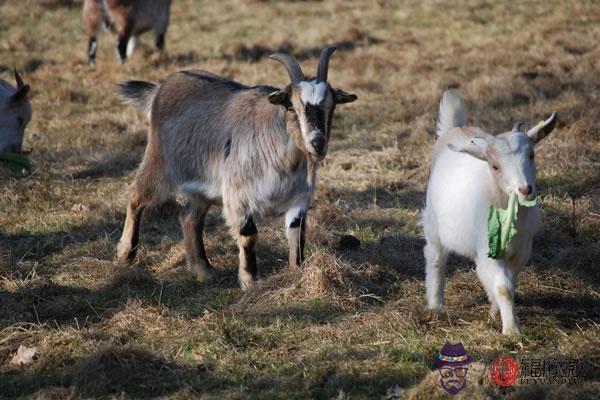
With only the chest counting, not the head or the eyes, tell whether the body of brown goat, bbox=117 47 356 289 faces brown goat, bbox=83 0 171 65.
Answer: no

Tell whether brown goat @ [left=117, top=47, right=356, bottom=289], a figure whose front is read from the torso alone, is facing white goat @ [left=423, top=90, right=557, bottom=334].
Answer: yes

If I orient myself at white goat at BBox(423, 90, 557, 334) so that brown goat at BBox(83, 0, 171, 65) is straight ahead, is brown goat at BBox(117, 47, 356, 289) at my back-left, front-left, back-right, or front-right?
front-left

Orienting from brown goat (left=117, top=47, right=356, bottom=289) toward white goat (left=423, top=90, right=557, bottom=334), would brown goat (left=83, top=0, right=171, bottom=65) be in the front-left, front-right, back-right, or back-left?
back-left

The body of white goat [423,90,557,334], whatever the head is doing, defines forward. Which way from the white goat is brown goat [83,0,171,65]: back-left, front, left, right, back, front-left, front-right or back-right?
back

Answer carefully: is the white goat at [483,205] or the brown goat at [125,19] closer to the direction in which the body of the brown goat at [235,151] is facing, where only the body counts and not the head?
the white goat

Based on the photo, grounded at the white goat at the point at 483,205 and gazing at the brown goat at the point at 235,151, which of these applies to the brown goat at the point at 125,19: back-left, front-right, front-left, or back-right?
front-right

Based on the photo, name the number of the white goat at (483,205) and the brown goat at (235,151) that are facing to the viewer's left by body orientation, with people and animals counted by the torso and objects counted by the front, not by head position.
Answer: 0

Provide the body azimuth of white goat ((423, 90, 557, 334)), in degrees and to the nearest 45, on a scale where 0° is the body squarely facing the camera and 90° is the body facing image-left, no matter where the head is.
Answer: approximately 315°

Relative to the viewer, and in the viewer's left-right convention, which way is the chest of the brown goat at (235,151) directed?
facing the viewer and to the right of the viewer
